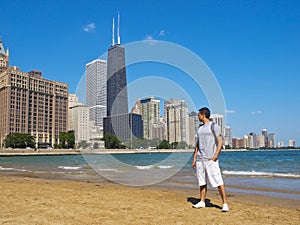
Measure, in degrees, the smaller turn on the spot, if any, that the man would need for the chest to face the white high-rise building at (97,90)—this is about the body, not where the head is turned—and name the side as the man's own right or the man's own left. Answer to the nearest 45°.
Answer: approximately 90° to the man's own right

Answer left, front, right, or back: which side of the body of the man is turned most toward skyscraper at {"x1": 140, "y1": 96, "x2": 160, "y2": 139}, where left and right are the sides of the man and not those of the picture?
right

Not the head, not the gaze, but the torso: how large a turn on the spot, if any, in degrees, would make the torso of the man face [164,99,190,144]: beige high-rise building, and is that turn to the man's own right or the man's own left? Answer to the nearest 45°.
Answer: approximately 135° to the man's own right

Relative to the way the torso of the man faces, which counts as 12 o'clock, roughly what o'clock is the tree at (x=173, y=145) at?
The tree is roughly at 4 o'clock from the man.

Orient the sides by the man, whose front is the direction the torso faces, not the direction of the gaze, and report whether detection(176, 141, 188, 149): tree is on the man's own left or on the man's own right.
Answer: on the man's own right

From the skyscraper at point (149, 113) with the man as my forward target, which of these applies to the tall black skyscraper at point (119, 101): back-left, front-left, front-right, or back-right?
back-right

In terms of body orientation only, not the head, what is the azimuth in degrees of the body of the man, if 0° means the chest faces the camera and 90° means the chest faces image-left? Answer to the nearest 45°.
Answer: approximately 45°
